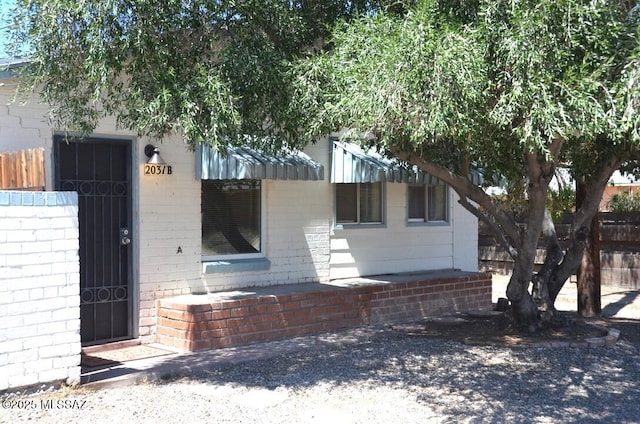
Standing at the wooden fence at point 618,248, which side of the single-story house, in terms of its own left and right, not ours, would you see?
left

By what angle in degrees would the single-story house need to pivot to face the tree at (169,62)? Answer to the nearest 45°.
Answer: approximately 45° to its right

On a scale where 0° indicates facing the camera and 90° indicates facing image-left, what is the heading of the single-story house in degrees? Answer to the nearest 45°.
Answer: approximately 315°

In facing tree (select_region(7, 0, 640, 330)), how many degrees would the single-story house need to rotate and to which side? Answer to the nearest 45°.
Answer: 0° — it already faces it

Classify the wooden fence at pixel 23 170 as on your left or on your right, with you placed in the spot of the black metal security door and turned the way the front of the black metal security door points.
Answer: on your right

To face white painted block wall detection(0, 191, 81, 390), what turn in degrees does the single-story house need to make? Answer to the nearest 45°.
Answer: approximately 90° to its right

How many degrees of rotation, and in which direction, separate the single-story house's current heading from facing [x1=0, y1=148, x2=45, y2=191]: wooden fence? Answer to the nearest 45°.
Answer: approximately 90° to its right

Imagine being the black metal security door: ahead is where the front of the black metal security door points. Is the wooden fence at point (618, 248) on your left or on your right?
on your left

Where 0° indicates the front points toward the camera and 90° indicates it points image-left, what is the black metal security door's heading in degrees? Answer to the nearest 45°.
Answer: approximately 315°
